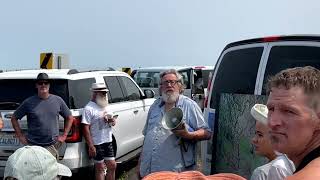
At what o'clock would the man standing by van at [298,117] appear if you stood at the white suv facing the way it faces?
The man standing by van is roughly at 4 o'clock from the white suv.

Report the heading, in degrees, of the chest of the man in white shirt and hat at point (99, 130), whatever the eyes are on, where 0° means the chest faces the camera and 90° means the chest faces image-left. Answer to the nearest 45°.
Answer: approximately 315°

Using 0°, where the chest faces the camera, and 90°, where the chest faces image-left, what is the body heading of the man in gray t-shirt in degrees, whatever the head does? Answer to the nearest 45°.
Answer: approximately 0°

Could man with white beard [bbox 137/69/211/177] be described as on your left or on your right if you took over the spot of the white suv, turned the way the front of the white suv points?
on your right

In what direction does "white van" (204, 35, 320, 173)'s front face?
away from the camera

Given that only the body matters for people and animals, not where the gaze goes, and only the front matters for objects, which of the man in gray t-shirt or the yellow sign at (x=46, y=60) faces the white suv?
the yellow sign

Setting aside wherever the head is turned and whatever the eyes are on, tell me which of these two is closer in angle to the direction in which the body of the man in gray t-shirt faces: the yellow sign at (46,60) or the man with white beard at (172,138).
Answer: the man with white beard

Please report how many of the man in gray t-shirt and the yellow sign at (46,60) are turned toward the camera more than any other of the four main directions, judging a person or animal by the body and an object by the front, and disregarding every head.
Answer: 2

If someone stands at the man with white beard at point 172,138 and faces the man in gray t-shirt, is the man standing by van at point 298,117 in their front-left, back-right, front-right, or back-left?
back-left

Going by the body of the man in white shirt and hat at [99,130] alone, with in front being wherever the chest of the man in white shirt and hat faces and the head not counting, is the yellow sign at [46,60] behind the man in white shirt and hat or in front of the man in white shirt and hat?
behind

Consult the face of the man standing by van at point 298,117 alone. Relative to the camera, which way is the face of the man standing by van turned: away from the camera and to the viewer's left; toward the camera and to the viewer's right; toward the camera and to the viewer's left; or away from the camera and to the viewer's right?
toward the camera and to the viewer's left

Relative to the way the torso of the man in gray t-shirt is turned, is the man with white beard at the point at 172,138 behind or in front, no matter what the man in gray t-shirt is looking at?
in front

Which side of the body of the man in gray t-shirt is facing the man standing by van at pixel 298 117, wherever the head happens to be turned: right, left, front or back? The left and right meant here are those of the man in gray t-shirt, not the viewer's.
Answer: front
